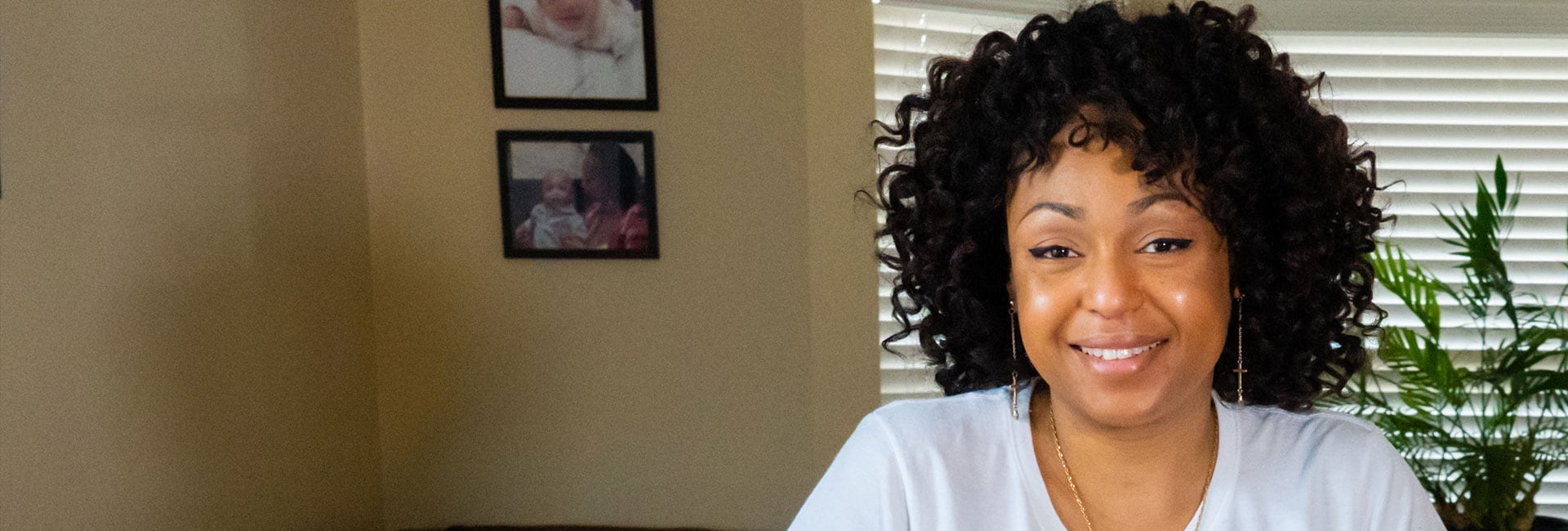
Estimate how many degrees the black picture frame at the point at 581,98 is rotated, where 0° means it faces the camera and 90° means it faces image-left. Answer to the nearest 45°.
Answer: approximately 0°

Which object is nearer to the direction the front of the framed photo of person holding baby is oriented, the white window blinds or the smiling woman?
the smiling woman

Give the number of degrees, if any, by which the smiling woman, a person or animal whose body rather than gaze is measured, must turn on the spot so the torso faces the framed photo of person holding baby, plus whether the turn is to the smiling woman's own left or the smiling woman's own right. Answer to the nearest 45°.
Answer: approximately 135° to the smiling woman's own right

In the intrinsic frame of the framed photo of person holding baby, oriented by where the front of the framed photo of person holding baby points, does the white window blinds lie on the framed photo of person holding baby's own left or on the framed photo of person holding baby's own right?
on the framed photo of person holding baby's own left

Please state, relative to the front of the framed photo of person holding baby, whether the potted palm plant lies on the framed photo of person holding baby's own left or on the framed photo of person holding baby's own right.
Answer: on the framed photo of person holding baby's own left

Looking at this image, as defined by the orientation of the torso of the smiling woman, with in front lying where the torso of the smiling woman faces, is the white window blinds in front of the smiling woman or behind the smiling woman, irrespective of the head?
behind

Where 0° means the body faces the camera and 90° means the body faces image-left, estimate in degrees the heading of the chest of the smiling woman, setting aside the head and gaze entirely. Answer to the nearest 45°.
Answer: approximately 0°
